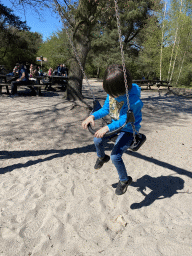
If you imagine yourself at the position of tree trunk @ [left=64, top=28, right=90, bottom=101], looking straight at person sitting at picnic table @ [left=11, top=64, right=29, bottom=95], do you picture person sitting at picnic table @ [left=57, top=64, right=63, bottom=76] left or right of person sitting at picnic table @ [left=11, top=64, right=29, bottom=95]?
right

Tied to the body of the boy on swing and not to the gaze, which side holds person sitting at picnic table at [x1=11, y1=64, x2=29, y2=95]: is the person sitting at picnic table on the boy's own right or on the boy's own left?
on the boy's own right

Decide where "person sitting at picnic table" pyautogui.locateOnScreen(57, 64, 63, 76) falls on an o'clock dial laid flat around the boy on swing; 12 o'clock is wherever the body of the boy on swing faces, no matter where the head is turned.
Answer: The person sitting at picnic table is roughly at 4 o'clock from the boy on swing.

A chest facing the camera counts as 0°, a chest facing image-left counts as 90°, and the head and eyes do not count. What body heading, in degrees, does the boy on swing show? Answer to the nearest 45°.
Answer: approximately 45°

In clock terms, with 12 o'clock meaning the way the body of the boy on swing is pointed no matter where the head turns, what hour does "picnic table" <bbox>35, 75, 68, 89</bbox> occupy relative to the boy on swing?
The picnic table is roughly at 4 o'clock from the boy on swing.

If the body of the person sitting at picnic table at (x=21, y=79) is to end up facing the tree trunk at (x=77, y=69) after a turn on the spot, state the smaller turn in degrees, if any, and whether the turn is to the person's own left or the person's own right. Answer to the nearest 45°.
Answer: approximately 135° to the person's own left
